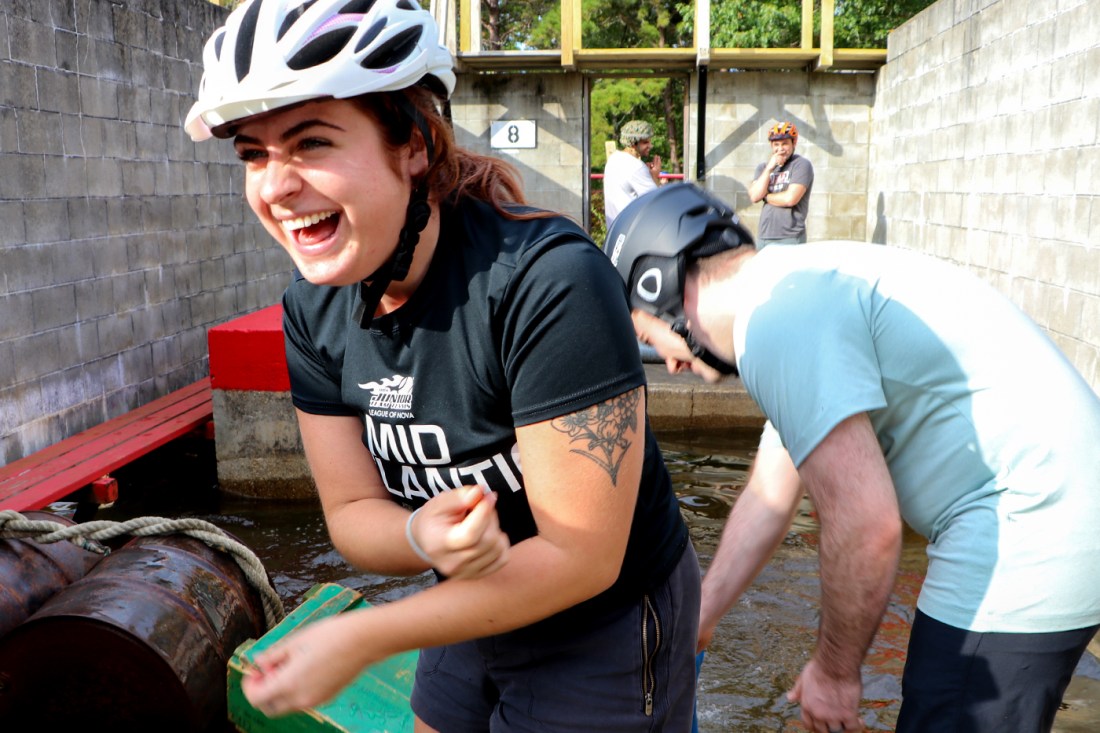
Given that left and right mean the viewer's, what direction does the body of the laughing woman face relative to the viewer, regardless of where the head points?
facing the viewer and to the left of the viewer

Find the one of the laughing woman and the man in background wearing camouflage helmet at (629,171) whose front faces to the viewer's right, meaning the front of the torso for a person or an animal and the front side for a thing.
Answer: the man in background wearing camouflage helmet

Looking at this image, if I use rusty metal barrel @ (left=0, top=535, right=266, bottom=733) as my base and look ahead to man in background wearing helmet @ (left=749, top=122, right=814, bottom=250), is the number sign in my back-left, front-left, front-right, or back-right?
front-left

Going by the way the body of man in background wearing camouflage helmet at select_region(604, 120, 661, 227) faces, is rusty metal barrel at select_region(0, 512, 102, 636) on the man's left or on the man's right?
on the man's right

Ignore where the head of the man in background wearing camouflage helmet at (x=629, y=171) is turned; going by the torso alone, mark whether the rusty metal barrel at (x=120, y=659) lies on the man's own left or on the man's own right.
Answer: on the man's own right

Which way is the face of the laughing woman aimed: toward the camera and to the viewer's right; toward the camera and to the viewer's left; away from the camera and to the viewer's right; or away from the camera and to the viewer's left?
toward the camera and to the viewer's left

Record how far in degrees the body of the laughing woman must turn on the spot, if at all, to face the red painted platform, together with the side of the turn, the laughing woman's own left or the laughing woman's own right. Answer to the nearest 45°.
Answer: approximately 135° to the laughing woman's own right

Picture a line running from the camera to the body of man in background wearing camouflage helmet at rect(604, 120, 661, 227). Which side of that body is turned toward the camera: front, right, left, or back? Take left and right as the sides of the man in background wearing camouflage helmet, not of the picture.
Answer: right

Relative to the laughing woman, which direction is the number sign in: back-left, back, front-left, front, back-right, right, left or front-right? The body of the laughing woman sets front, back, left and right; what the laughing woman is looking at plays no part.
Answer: back-right

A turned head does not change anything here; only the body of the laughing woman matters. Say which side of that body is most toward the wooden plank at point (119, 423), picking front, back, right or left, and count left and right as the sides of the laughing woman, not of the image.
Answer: right

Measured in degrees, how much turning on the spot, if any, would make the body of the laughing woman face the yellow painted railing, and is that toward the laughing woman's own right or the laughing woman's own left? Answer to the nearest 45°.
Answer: approximately 135° to the laughing woman's own right
